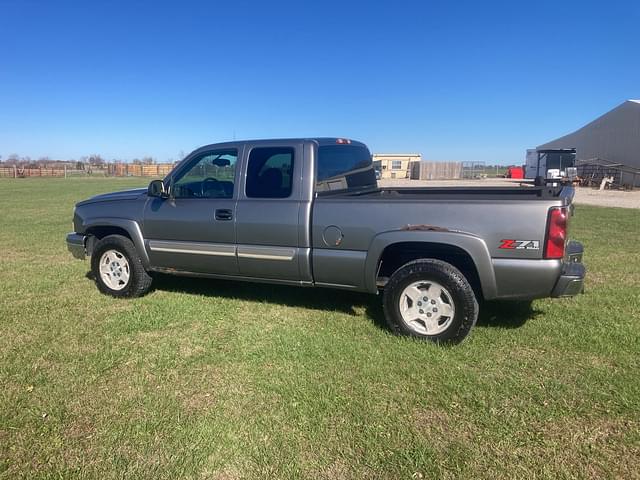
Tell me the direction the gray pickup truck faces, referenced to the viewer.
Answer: facing away from the viewer and to the left of the viewer

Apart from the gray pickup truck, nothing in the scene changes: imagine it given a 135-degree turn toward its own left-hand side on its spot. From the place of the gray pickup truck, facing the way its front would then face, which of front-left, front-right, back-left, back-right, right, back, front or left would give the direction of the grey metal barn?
back-left
